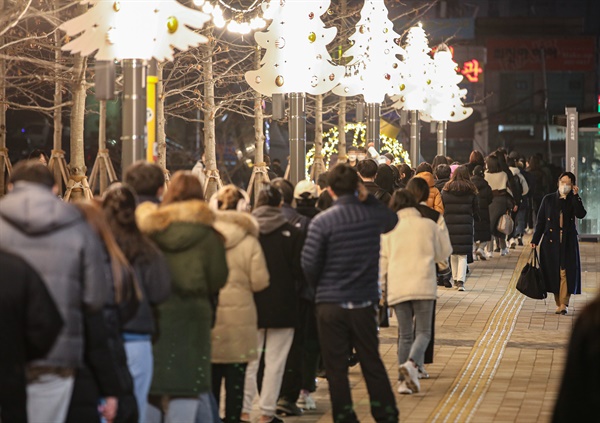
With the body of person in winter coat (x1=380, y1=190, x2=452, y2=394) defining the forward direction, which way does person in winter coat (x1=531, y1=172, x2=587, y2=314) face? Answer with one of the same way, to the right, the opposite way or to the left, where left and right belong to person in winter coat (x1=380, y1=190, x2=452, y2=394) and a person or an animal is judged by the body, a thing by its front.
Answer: the opposite way

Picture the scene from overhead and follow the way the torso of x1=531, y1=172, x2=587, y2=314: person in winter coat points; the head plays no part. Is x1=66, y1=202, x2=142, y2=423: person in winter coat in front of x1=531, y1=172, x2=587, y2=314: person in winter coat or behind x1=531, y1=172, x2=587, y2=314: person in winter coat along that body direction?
in front

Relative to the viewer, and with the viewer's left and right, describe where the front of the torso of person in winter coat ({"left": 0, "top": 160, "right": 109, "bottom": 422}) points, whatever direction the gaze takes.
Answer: facing away from the viewer

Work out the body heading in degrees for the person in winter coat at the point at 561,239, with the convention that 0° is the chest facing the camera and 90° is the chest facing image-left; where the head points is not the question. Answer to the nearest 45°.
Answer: approximately 0°

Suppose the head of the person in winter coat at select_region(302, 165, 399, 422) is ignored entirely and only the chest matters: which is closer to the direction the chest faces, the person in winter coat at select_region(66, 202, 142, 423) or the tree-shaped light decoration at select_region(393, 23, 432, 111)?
the tree-shaped light decoration

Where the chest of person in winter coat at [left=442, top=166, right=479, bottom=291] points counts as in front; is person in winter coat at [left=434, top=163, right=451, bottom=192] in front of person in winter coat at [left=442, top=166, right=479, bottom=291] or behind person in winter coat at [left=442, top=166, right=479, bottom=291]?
in front

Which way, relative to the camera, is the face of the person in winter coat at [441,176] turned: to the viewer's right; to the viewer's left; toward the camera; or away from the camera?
away from the camera

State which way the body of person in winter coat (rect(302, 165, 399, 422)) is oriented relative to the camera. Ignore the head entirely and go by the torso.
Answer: away from the camera

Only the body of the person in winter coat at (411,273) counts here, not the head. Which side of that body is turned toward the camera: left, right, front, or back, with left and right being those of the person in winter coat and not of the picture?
back

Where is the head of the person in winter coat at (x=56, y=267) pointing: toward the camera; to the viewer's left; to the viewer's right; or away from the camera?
away from the camera

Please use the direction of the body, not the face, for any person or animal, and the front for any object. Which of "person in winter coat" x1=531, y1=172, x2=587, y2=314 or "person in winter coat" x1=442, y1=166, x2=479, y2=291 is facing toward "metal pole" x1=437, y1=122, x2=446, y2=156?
"person in winter coat" x1=442, y1=166, x2=479, y2=291

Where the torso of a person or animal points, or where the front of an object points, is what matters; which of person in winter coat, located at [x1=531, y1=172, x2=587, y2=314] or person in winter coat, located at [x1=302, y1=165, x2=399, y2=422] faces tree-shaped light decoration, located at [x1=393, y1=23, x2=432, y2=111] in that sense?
person in winter coat, located at [x1=302, y1=165, x2=399, y2=422]

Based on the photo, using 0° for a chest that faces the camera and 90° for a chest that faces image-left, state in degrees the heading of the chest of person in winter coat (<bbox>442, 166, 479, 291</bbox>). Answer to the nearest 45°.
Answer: approximately 180°

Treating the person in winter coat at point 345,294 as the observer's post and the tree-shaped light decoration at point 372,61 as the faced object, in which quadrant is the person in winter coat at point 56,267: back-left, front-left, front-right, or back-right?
back-left
